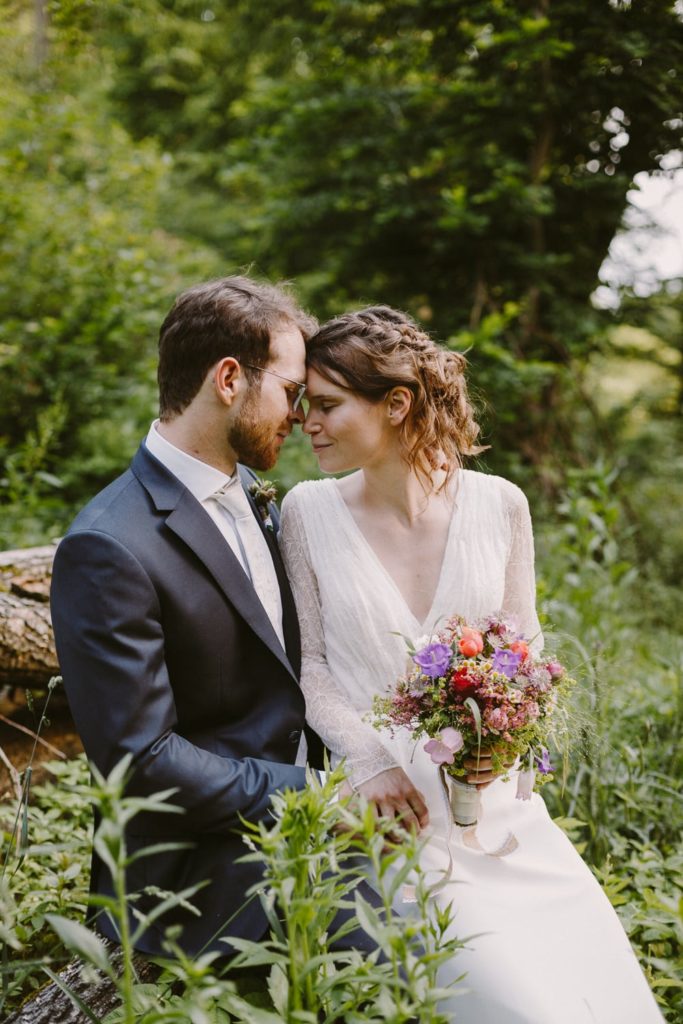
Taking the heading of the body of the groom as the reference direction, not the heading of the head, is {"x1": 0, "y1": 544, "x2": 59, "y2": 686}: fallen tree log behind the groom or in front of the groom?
behind

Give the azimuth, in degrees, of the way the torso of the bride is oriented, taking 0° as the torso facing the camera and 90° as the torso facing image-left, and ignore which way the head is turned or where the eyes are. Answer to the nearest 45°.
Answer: approximately 0°

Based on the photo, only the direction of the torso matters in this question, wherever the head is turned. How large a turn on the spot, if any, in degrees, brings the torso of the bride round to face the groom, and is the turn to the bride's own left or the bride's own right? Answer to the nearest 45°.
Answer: approximately 45° to the bride's own right

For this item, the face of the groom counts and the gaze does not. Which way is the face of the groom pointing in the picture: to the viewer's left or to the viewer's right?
to the viewer's right

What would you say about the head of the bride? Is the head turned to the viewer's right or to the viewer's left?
to the viewer's left

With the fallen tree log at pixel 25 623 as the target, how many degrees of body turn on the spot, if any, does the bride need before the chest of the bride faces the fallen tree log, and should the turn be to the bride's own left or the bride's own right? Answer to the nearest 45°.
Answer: approximately 90° to the bride's own right
